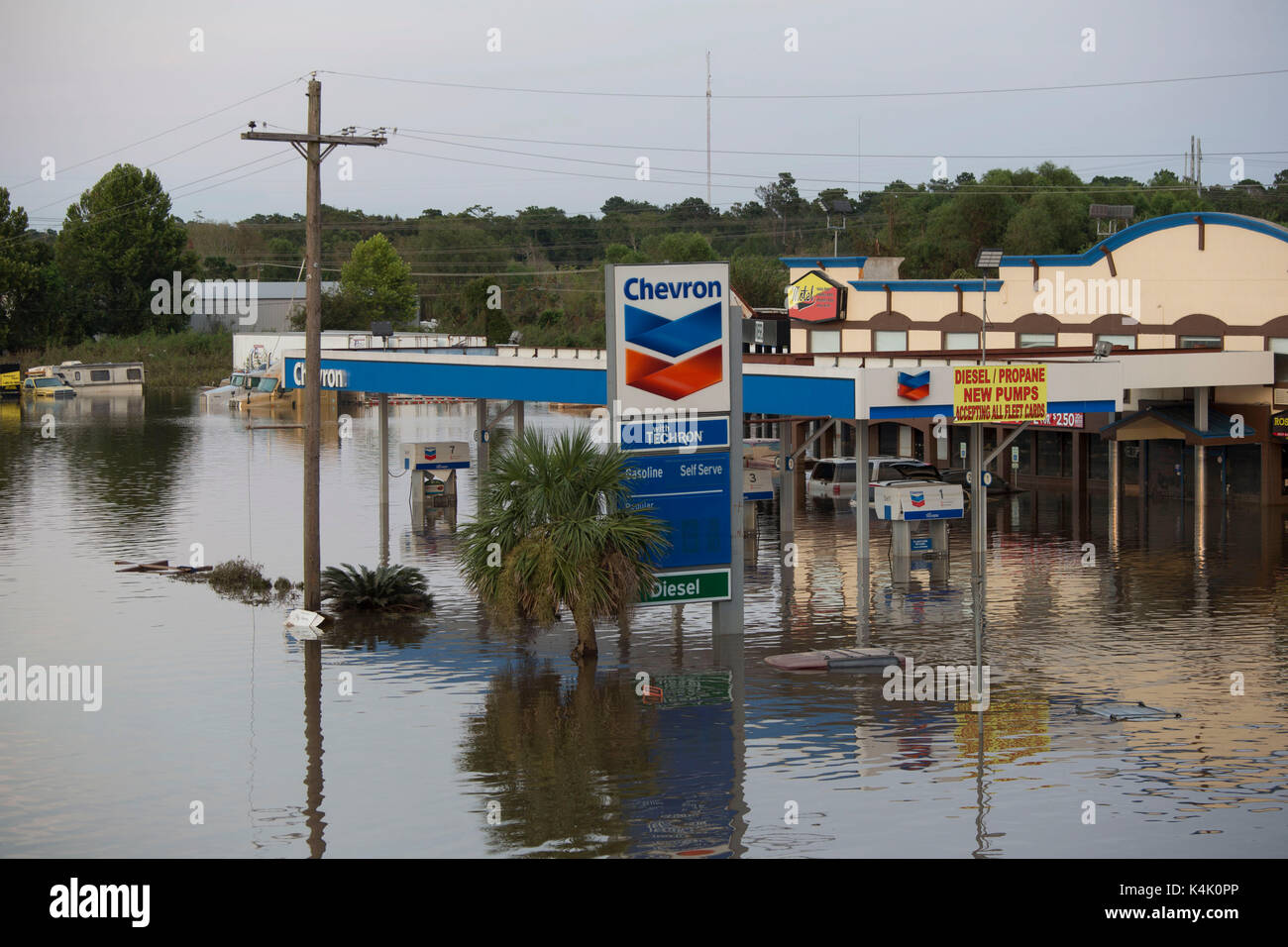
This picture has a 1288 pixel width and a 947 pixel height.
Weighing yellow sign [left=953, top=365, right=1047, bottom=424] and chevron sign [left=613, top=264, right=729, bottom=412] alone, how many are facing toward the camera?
2

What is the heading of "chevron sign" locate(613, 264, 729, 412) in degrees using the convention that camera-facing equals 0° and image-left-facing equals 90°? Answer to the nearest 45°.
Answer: approximately 0°

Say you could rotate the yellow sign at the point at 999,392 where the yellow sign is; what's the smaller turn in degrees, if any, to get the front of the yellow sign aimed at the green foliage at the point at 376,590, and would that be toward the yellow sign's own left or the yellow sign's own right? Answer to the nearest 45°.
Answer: approximately 90° to the yellow sign's own right

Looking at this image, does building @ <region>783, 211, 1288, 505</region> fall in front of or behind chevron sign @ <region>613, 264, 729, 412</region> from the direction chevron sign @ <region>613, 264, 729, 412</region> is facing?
behind

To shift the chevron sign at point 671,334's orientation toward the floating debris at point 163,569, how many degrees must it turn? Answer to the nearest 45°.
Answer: approximately 135° to its right

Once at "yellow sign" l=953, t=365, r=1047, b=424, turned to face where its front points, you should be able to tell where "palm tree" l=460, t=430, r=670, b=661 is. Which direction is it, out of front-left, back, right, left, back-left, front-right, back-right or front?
front-right

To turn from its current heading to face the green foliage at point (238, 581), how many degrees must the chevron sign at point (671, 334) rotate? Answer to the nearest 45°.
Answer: approximately 135° to its right
